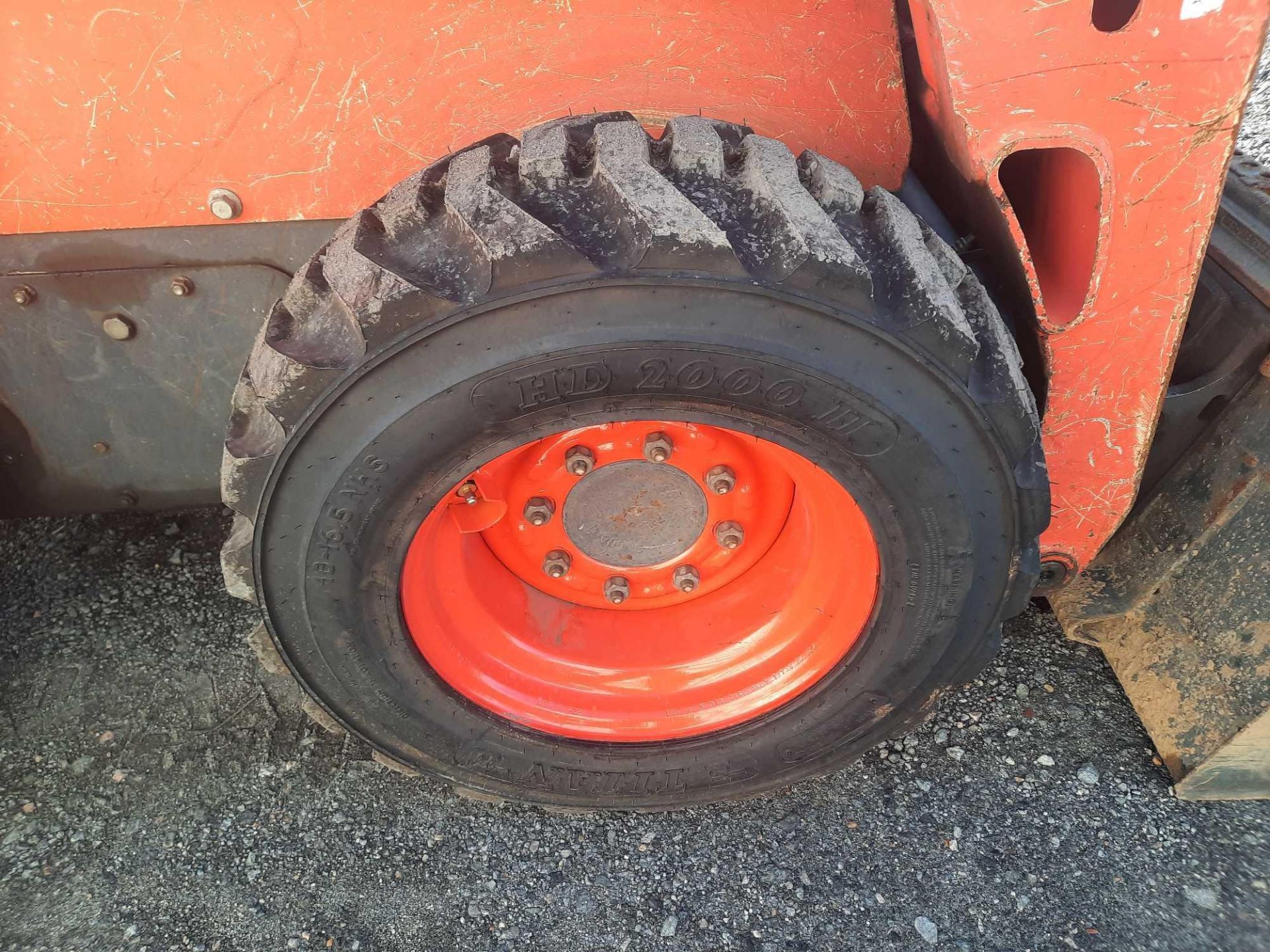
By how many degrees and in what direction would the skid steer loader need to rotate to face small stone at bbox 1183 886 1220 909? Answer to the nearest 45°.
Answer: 0° — it already faces it

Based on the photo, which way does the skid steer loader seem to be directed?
to the viewer's right
